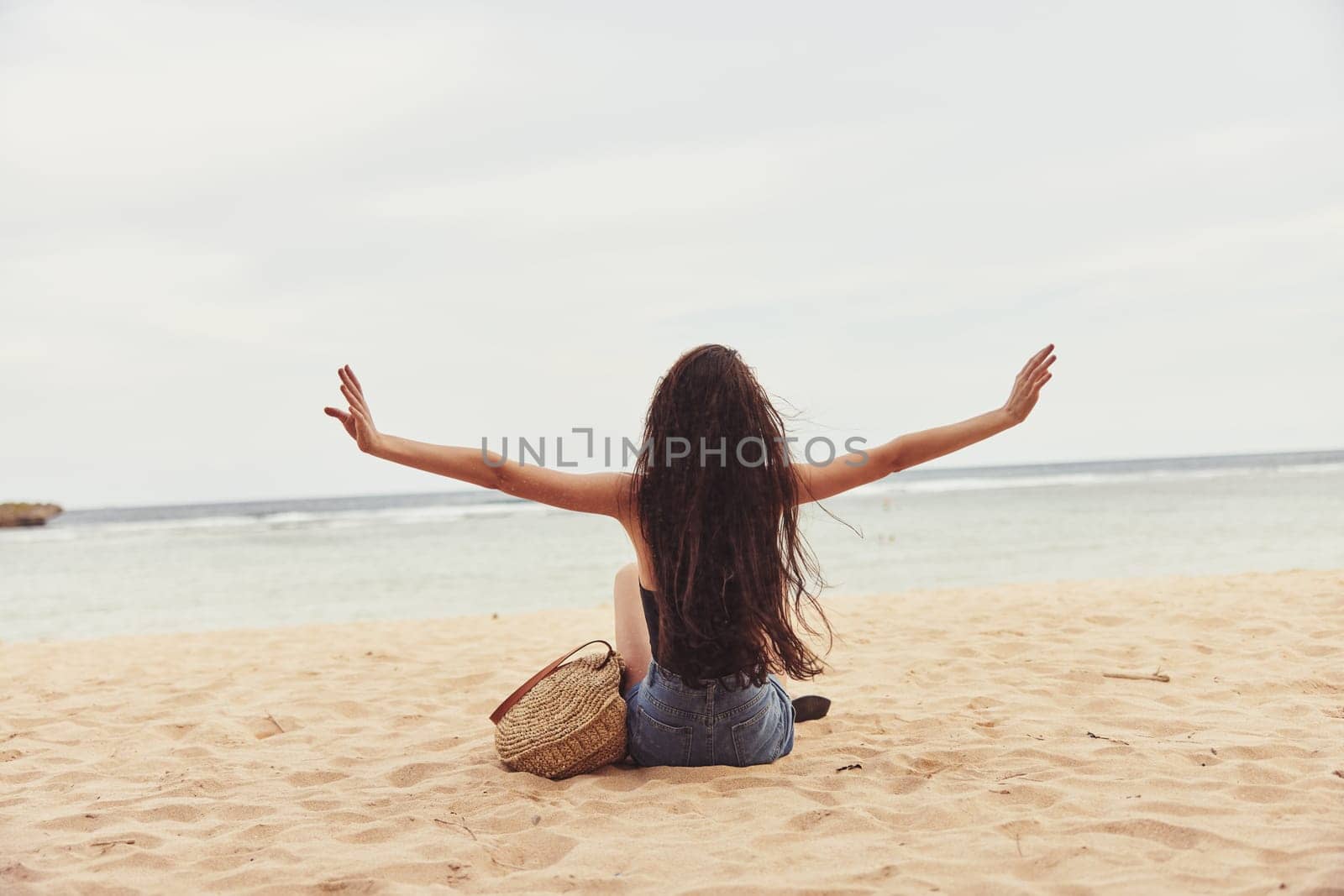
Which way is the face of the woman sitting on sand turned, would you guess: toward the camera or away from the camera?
away from the camera

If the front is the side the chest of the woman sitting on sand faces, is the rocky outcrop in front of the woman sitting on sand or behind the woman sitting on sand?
in front

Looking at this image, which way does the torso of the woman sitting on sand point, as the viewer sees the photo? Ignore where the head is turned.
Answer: away from the camera
